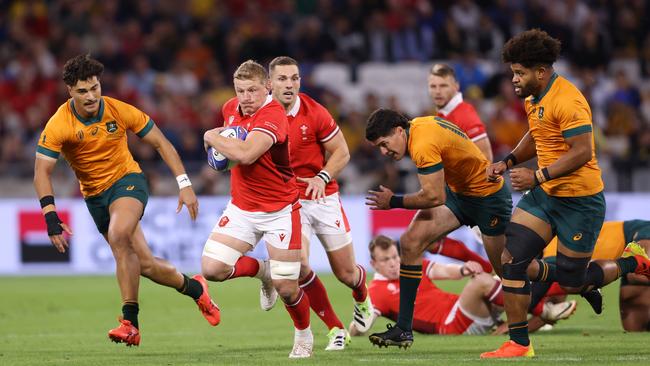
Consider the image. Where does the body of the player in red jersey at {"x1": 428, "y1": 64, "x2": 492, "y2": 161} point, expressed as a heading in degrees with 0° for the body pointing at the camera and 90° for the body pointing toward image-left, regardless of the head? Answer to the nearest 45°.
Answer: approximately 45°

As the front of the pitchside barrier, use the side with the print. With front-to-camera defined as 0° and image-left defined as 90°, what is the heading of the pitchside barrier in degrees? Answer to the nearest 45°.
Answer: approximately 0°

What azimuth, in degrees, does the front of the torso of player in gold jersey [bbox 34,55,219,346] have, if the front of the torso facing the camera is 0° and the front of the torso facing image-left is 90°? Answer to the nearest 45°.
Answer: approximately 0°

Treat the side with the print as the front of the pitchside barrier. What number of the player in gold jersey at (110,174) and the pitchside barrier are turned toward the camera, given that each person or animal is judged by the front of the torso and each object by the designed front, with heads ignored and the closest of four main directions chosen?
2

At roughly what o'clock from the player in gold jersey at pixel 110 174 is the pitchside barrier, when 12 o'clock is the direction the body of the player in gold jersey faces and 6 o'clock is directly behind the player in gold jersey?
The pitchside barrier is roughly at 6 o'clock from the player in gold jersey.

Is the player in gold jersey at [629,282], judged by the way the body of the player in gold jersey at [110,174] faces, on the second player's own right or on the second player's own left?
on the second player's own left
